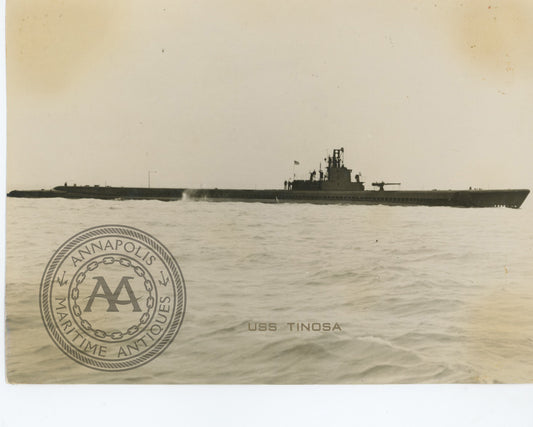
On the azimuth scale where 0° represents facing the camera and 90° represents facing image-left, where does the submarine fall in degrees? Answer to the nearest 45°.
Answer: approximately 270°
